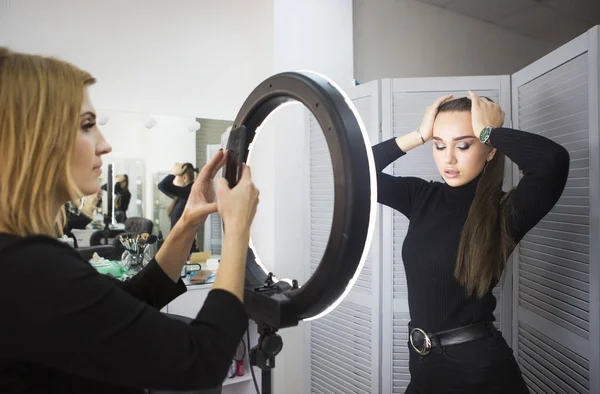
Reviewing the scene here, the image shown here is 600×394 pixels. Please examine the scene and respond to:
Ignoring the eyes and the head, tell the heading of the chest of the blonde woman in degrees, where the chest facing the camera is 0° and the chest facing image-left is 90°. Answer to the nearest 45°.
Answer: approximately 270°

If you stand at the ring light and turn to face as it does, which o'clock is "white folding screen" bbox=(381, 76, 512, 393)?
The white folding screen is roughly at 11 o'clock from the ring light.

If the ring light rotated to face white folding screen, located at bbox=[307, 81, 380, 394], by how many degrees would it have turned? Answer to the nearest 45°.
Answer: approximately 45° to its left

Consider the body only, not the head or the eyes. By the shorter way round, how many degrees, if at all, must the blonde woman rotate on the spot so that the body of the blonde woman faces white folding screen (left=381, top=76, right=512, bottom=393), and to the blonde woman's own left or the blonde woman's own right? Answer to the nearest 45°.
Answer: approximately 45° to the blonde woman's own left

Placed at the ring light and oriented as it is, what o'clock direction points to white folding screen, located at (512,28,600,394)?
The white folding screen is roughly at 12 o'clock from the ring light.

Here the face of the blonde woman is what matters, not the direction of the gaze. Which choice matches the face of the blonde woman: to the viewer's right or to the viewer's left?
to the viewer's right

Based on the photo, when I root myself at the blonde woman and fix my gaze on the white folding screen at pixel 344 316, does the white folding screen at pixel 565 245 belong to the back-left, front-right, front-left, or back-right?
front-right

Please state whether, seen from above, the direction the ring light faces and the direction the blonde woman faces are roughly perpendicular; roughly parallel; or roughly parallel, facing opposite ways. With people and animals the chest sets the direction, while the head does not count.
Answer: roughly parallel

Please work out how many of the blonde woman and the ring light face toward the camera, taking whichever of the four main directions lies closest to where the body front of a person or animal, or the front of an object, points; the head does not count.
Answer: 0

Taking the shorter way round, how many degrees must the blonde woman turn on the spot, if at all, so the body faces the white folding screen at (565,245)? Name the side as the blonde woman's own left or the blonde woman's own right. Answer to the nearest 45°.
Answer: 0° — they already face it

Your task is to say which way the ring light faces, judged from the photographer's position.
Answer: facing away from the viewer and to the right of the viewer
